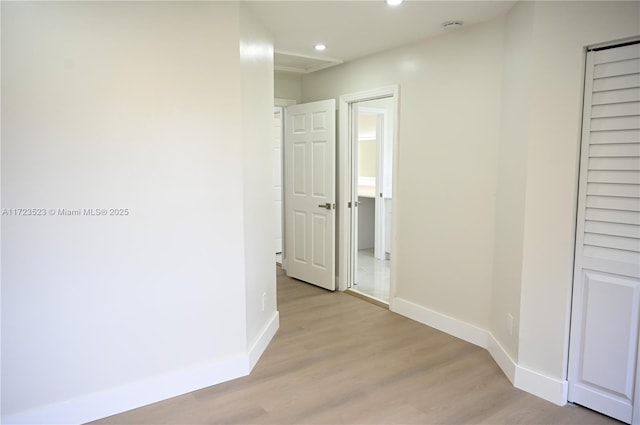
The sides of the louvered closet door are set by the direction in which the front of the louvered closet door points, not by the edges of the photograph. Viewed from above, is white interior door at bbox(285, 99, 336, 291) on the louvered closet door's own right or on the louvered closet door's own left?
on the louvered closet door's own right
